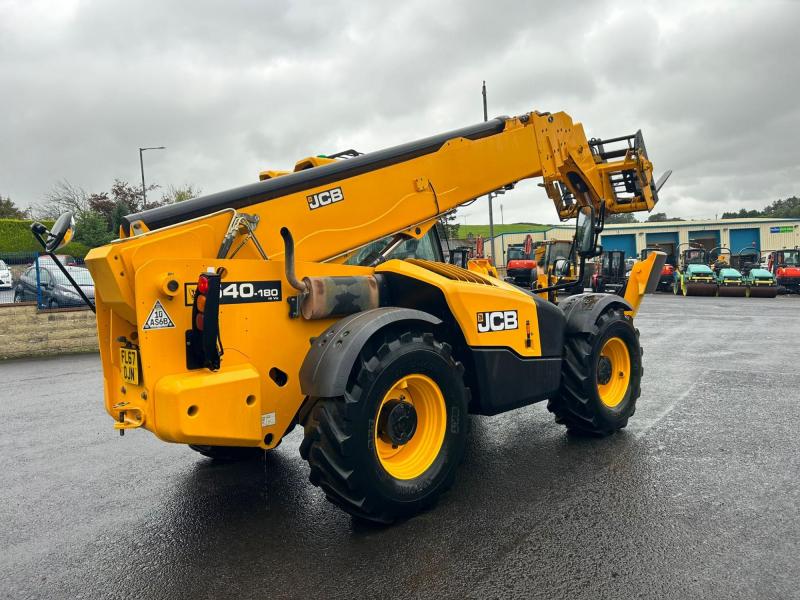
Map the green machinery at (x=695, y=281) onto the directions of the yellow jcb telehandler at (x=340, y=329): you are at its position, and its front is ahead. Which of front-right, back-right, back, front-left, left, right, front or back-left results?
front

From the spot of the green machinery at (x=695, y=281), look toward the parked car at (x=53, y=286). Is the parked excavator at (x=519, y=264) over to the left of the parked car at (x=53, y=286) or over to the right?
right

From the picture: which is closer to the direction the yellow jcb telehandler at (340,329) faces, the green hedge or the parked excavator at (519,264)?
the parked excavator

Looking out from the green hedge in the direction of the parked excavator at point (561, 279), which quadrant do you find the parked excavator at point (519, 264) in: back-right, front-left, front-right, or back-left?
front-left

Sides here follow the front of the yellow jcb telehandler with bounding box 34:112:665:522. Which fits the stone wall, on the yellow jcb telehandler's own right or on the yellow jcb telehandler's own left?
on the yellow jcb telehandler's own left

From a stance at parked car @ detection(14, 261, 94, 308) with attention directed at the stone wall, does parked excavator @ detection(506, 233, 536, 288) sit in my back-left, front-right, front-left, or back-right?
back-left

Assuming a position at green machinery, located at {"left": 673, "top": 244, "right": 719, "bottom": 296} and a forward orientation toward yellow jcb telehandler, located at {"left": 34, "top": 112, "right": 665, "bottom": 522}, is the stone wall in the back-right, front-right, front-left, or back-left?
front-right

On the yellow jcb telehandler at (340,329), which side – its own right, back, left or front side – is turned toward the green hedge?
left

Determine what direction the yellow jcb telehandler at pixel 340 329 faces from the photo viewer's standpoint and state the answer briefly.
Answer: facing away from the viewer and to the right of the viewer

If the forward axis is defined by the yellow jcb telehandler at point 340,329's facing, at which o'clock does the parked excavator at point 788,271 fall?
The parked excavator is roughly at 12 o'clock from the yellow jcb telehandler.

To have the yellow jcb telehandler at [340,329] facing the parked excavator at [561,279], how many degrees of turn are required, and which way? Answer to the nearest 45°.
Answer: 0° — it already faces it
